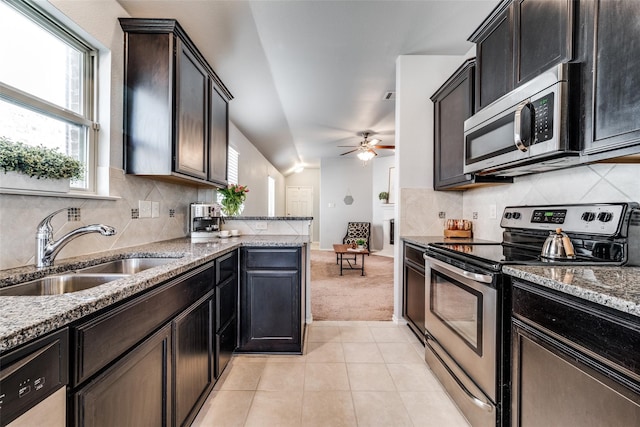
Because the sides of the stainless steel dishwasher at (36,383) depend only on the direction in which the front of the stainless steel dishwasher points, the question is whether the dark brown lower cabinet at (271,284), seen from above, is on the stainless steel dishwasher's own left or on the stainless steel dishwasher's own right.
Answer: on the stainless steel dishwasher's own left

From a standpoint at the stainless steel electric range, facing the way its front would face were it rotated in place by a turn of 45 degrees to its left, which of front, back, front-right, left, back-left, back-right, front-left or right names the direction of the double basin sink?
front-right

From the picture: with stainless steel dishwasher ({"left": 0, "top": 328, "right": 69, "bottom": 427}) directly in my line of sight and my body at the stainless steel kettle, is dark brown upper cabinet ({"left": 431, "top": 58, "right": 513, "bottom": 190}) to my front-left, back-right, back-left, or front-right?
back-right

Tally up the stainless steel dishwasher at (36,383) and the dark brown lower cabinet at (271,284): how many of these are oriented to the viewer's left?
0

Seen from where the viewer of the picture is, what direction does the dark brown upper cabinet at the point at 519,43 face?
facing the viewer and to the left of the viewer

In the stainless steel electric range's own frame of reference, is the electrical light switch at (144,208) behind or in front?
in front

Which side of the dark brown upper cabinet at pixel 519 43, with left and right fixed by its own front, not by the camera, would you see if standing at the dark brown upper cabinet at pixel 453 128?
right

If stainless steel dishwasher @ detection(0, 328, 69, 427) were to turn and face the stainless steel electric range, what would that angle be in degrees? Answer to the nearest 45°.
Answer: approximately 45° to its left

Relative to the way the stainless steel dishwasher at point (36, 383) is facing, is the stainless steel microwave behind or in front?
in front

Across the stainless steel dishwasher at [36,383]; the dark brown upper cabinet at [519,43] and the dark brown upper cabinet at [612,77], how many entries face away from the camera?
0

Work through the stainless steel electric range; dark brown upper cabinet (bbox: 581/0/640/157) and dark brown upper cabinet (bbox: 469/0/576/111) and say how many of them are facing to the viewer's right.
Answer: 0

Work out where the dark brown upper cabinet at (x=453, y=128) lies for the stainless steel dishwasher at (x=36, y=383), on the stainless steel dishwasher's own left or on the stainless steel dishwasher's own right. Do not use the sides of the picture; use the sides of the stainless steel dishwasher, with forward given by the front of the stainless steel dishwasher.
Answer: on the stainless steel dishwasher's own left

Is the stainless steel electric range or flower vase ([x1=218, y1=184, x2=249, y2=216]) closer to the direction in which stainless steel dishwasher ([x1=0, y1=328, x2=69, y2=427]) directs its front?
the stainless steel electric range

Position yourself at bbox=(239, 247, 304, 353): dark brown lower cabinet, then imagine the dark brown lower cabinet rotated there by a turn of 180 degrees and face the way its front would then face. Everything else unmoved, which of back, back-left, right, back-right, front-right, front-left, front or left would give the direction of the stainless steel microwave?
back-right

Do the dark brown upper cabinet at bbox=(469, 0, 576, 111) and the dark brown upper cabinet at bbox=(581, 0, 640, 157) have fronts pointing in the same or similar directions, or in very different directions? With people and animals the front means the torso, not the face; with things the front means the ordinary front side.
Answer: same or similar directions

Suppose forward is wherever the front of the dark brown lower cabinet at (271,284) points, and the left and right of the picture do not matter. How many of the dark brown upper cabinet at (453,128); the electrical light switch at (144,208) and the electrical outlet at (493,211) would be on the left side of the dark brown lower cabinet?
2

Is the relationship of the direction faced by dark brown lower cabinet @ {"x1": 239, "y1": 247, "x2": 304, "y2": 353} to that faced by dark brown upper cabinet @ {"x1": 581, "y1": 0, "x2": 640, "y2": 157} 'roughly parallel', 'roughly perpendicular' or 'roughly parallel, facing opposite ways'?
roughly perpendicular

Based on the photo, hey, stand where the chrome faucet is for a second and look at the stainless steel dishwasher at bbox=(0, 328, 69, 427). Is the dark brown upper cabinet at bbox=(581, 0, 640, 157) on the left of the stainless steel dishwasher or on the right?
left

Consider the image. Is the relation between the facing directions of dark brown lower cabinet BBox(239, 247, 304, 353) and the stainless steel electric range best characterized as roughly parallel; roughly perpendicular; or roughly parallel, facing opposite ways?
roughly perpendicular

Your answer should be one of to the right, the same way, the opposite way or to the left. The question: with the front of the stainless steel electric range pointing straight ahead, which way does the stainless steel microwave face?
the same way

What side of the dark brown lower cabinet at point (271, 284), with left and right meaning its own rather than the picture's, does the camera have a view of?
front
